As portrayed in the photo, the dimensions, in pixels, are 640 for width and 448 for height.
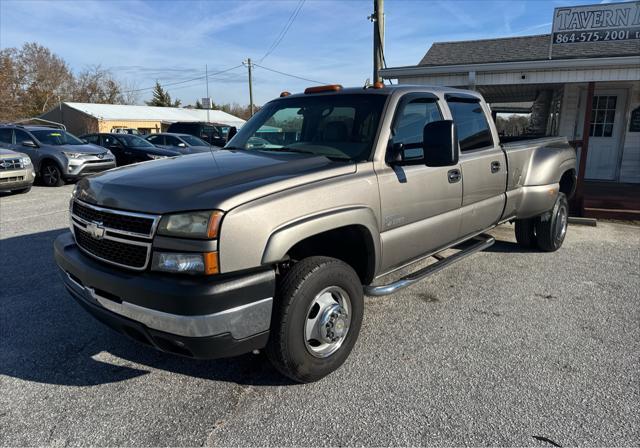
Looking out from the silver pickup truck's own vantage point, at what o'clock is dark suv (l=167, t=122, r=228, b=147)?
The dark suv is roughly at 4 o'clock from the silver pickup truck.

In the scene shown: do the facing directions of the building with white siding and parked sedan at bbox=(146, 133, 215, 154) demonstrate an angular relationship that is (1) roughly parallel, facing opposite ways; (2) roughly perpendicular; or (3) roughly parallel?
roughly perpendicular

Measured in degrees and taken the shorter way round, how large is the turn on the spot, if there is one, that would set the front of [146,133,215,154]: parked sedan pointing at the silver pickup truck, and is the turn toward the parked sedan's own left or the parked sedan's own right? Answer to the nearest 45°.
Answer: approximately 45° to the parked sedan's own right

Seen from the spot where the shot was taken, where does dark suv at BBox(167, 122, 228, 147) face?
facing the viewer and to the right of the viewer

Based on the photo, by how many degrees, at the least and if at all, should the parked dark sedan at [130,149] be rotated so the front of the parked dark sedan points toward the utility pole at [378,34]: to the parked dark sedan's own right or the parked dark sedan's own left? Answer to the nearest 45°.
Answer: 0° — it already faces it

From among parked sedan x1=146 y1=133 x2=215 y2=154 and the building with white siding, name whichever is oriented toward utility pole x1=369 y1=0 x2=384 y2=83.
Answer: the parked sedan

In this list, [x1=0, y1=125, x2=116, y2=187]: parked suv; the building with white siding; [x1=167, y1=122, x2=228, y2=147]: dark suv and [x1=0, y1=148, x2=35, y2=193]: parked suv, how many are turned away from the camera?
0

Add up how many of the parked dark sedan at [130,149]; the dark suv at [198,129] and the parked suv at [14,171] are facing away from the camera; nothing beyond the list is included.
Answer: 0

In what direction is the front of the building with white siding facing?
toward the camera

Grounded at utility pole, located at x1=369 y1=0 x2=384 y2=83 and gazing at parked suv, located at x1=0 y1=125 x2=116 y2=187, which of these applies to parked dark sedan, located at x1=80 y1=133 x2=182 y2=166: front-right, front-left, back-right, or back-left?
front-right

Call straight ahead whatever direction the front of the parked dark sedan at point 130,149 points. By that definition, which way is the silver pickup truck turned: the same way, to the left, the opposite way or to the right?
to the right

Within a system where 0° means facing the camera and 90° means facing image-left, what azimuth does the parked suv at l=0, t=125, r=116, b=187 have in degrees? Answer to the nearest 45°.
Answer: approximately 315°

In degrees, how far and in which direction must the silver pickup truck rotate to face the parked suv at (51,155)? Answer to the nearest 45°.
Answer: approximately 90° to its right

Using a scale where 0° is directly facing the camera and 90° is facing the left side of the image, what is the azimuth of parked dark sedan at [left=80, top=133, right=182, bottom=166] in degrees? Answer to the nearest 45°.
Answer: approximately 315°

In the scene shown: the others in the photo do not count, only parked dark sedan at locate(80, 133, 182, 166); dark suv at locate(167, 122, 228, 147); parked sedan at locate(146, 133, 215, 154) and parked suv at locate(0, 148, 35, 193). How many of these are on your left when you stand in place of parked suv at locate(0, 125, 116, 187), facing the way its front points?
3

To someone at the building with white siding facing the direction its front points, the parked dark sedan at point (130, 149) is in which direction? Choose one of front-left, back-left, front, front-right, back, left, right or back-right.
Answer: right

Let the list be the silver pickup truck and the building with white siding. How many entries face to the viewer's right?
0

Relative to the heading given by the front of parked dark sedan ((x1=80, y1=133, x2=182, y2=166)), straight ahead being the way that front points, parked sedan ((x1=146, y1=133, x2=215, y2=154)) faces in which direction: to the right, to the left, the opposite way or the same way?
the same way

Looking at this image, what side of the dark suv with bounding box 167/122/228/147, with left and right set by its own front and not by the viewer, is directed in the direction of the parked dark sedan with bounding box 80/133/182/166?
right
